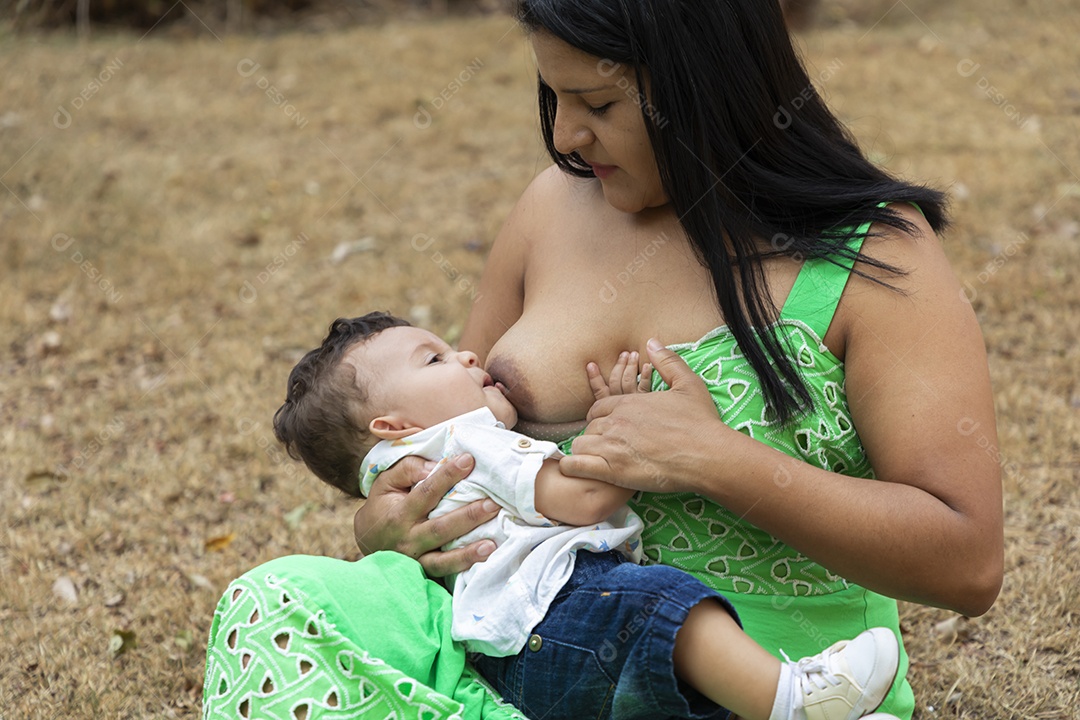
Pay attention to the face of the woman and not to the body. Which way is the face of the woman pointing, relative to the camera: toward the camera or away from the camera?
toward the camera
